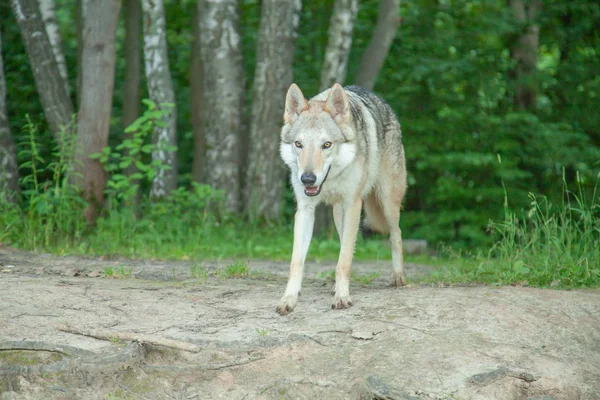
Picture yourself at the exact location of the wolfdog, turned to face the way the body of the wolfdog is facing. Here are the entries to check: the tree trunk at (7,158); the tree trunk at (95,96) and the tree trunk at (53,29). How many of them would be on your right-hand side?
3

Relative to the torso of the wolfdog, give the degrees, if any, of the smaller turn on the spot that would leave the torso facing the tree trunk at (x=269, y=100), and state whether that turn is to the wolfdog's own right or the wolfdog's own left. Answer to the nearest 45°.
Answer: approximately 135° to the wolfdog's own right

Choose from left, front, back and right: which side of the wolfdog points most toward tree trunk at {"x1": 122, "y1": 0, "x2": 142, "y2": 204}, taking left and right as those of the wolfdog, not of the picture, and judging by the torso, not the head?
right

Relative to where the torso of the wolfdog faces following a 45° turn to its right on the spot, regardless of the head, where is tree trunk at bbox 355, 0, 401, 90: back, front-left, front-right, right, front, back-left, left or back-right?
right

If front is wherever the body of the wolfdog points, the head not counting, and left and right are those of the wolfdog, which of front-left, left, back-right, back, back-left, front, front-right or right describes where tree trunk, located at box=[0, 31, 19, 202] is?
right

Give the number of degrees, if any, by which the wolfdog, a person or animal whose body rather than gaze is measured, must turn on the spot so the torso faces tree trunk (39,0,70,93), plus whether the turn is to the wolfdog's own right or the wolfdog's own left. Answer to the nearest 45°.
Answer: approximately 90° to the wolfdog's own right

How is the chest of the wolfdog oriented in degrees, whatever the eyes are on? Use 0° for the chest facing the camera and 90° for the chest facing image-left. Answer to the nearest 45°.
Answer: approximately 45°

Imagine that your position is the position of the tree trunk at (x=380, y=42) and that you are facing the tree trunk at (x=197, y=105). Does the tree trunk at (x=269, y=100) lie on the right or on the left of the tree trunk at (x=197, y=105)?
left

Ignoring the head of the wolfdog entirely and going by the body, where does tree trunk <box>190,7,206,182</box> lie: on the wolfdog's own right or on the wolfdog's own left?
on the wolfdog's own right

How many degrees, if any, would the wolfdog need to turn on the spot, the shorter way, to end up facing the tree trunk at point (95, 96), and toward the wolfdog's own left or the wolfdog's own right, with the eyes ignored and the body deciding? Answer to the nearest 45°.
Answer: approximately 90° to the wolfdog's own right

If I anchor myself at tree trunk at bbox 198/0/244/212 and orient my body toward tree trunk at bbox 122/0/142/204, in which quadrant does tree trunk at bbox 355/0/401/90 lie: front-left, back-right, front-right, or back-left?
back-right

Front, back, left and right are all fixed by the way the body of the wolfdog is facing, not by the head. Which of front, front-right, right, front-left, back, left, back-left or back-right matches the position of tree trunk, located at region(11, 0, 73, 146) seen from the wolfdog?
right
